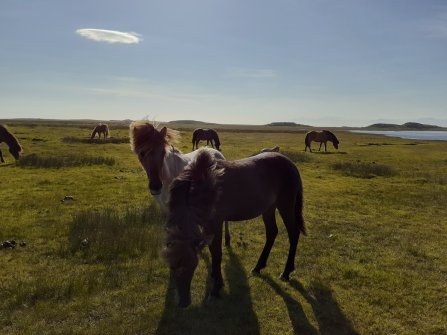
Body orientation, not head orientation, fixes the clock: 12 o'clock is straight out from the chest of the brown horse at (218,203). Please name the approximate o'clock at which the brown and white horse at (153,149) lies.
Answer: the brown and white horse at (153,149) is roughly at 3 o'clock from the brown horse at (218,203).

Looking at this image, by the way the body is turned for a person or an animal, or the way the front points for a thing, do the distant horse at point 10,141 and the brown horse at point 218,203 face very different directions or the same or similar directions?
very different directions

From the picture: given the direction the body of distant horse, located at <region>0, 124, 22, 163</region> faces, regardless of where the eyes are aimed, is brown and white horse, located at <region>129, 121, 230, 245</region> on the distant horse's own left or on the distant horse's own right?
on the distant horse's own right

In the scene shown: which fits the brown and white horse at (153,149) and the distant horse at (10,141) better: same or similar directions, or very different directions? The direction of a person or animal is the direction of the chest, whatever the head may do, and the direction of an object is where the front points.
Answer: very different directions

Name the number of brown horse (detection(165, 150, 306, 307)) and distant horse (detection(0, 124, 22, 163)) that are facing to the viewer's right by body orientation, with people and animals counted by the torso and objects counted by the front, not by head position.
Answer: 1

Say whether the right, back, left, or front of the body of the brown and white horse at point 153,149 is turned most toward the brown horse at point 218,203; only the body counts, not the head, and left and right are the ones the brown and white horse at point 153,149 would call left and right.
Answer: left

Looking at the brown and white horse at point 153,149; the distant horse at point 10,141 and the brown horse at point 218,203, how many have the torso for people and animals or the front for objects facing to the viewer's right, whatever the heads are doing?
1

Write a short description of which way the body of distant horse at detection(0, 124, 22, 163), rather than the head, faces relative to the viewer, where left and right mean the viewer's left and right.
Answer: facing to the right of the viewer

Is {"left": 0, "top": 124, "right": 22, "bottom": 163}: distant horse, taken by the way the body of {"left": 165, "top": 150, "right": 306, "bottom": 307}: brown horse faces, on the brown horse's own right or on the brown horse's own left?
on the brown horse's own right

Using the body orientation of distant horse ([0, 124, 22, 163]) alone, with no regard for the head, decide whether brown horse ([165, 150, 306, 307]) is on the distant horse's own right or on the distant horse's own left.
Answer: on the distant horse's own right
